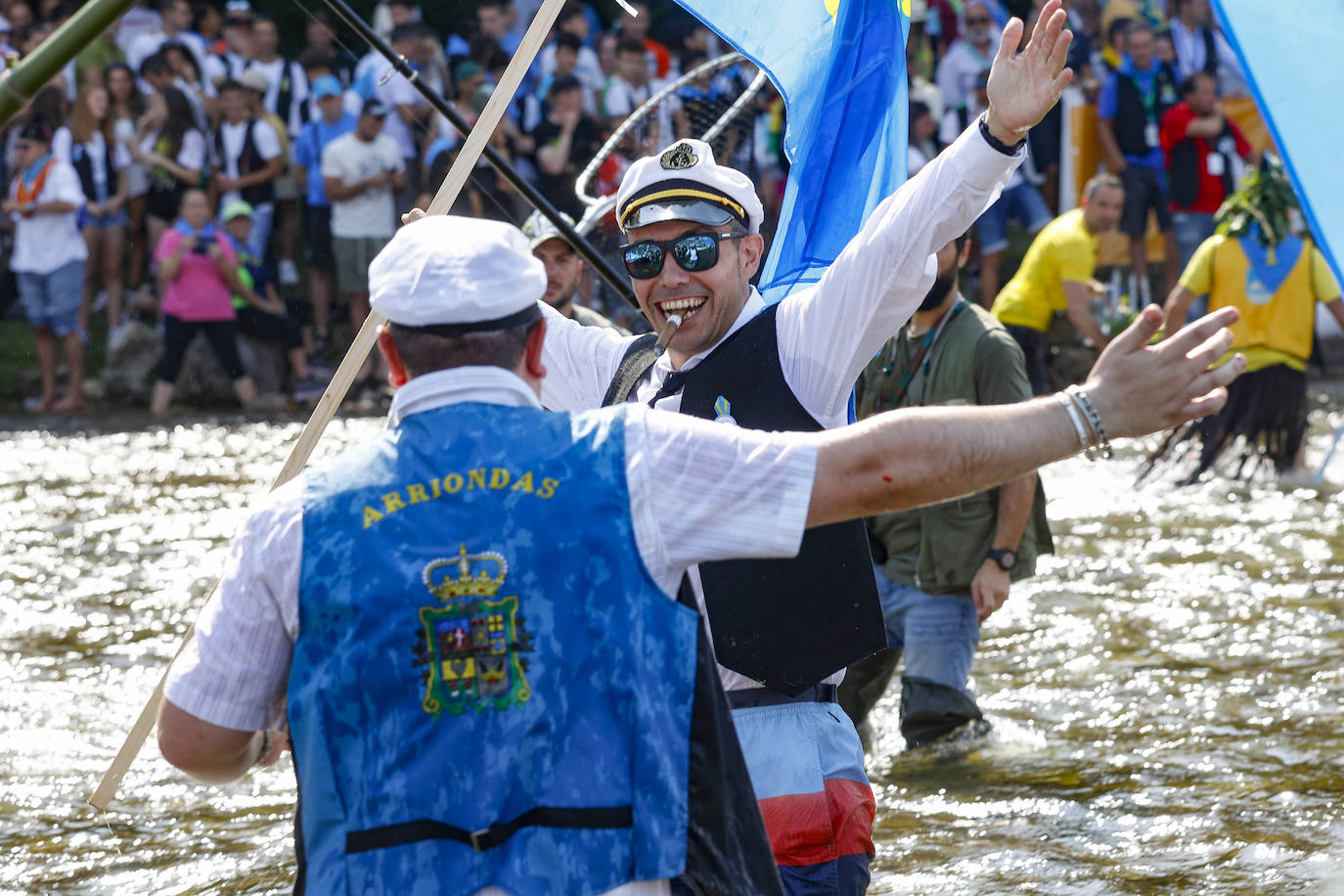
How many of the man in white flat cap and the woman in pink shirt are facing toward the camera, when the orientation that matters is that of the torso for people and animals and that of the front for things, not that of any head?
1

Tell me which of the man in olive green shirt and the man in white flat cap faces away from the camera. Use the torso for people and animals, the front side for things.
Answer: the man in white flat cap

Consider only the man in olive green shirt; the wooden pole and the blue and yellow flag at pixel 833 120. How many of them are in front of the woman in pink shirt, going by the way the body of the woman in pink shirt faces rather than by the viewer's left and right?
3

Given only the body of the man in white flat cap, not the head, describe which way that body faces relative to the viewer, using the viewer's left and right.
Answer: facing away from the viewer

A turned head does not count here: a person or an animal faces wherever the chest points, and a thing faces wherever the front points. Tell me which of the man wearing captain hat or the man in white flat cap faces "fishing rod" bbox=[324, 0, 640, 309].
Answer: the man in white flat cap

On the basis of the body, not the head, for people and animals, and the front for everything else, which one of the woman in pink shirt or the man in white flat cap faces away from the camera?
the man in white flat cap

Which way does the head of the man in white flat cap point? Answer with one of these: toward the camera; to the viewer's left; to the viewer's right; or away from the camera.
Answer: away from the camera

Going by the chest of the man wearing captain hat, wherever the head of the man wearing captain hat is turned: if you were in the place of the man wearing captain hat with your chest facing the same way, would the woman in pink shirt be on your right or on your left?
on your right

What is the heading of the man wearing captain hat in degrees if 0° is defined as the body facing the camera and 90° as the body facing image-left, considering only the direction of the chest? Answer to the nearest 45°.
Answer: approximately 45°

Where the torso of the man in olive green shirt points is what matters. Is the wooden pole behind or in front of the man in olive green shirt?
in front

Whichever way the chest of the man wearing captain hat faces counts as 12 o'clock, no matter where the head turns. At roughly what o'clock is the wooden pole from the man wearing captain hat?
The wooden pole is roughly at 2 o'clock from the man wearing captain hat.
